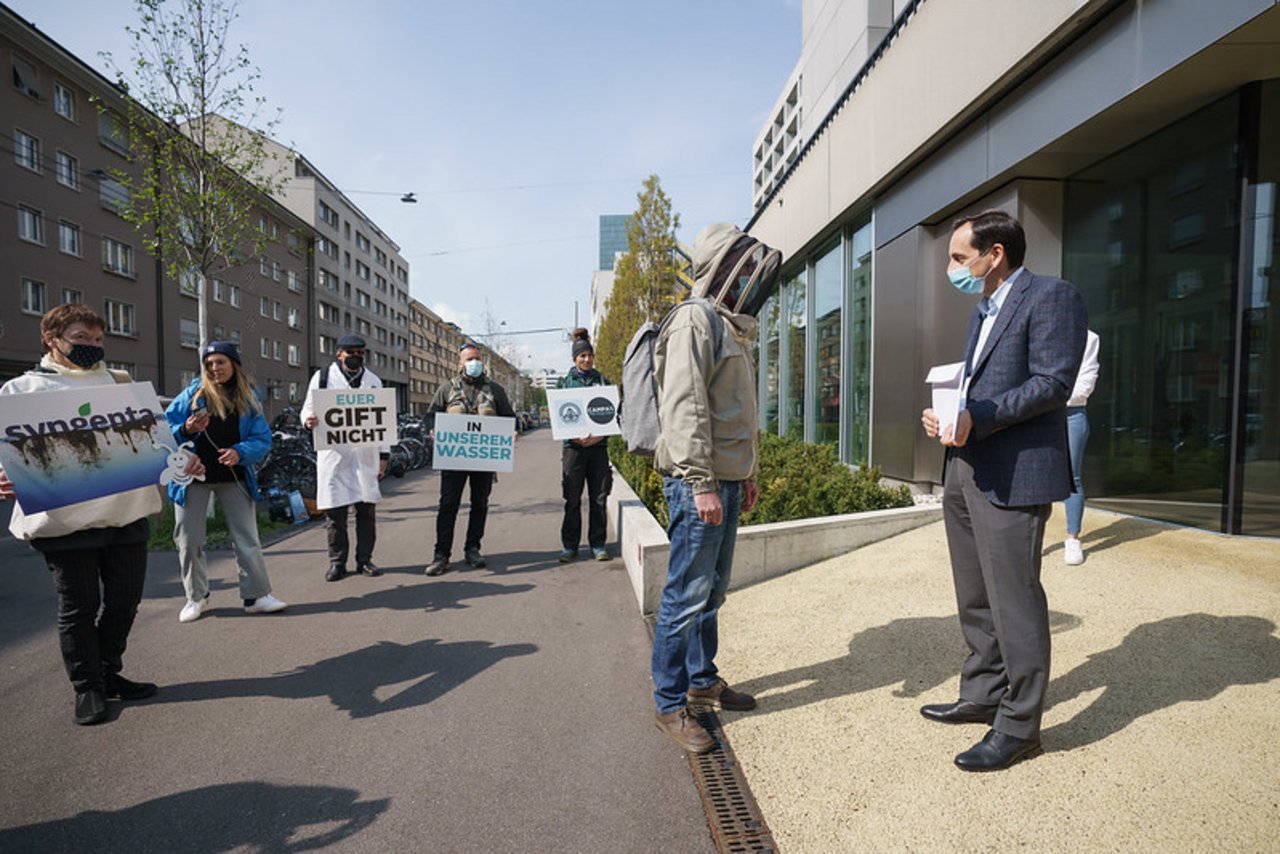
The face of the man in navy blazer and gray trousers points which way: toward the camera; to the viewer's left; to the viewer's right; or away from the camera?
to the viewer's left

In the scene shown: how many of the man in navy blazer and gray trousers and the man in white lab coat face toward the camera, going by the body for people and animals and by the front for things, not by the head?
1

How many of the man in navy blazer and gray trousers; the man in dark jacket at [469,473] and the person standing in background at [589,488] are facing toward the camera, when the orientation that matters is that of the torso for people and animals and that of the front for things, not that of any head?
2

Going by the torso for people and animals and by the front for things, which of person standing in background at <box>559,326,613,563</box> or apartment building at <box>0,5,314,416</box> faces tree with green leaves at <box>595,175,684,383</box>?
the apartment building

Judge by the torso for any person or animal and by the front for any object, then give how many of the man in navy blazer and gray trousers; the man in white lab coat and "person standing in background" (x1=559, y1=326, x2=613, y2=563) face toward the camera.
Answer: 2

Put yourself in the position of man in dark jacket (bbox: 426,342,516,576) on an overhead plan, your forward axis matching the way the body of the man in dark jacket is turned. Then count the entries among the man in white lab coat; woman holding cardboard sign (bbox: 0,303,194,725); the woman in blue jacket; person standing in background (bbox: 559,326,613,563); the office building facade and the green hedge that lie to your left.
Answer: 3

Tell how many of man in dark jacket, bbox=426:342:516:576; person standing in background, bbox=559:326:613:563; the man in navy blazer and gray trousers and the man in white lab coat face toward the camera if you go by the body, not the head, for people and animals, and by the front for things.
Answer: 3

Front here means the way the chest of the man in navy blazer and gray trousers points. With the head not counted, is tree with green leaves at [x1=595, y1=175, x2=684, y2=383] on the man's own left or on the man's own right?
on the man's own right

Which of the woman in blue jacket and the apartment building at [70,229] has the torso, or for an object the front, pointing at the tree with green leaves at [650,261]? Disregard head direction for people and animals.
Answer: the apartment building

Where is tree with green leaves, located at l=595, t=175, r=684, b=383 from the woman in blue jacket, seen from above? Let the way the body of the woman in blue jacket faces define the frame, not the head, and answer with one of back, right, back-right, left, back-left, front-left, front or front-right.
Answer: back-left

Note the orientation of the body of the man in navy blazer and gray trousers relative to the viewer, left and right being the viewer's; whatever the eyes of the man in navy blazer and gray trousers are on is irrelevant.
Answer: facing to the left of the viewer

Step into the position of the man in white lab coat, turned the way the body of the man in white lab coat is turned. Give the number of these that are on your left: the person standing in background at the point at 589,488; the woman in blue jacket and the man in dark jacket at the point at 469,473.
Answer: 2
